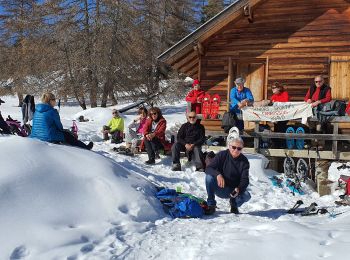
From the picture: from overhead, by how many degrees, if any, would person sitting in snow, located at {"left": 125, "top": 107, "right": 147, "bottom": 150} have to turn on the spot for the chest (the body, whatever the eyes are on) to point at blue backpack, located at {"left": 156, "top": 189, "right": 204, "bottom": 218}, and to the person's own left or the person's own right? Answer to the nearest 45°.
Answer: approximately 45° to the person's own left

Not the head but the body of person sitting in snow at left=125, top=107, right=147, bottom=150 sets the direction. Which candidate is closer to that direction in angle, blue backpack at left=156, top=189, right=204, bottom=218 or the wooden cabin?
the blue backpack

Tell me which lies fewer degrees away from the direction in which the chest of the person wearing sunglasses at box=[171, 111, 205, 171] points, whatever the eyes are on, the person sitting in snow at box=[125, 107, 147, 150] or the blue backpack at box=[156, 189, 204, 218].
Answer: the blue backpack

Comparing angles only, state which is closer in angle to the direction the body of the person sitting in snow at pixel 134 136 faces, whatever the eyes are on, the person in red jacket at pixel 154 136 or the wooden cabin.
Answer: the person in red jacket

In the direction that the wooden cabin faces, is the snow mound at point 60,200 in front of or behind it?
in front

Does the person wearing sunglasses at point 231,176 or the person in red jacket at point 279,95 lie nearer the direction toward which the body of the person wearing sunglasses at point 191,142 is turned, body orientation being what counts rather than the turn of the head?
the person wearing sunglasses

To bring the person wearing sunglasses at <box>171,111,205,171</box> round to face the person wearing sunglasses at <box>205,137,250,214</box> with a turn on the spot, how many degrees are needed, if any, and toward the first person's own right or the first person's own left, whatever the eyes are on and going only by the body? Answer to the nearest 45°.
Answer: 0° — they already face them

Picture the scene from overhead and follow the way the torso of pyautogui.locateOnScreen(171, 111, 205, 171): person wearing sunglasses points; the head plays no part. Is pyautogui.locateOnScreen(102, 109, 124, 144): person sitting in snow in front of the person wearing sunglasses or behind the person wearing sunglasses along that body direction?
behind

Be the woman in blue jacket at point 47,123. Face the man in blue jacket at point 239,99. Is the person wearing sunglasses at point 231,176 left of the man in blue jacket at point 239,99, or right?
right

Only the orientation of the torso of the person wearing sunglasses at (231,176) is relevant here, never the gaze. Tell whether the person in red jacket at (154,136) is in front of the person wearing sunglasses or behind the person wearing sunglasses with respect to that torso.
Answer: behind
